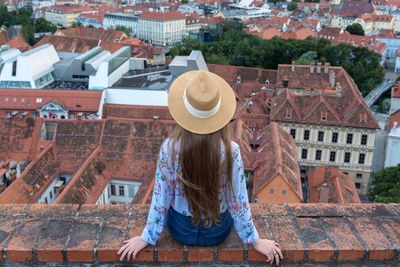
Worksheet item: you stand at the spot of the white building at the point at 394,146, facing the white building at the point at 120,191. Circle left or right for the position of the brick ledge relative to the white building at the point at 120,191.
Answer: left

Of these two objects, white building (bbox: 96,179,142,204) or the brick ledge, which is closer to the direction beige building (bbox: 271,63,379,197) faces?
the brick ledge

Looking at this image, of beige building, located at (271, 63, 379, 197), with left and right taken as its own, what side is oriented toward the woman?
front

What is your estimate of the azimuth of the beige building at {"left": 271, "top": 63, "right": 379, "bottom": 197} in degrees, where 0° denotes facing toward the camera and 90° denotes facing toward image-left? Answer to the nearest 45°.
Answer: approximately 0°

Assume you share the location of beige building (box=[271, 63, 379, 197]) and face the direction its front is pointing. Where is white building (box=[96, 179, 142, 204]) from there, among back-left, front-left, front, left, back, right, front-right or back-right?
front-right

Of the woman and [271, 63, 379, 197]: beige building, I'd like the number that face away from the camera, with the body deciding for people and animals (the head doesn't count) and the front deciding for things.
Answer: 1

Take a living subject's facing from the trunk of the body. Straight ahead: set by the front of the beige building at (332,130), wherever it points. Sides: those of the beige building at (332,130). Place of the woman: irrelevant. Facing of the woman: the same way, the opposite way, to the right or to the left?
the opposite way

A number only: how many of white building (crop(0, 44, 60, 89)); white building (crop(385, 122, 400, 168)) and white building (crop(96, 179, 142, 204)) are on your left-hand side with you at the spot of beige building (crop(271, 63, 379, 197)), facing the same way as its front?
1

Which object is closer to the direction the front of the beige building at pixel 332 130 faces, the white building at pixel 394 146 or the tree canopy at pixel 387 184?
the tree canopy

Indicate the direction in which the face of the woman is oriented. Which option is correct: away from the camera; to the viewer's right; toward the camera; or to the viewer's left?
away from the camera

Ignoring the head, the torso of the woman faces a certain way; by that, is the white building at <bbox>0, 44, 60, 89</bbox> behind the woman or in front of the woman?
in front

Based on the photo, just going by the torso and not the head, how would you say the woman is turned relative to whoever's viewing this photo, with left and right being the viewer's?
facing away from the viewer
